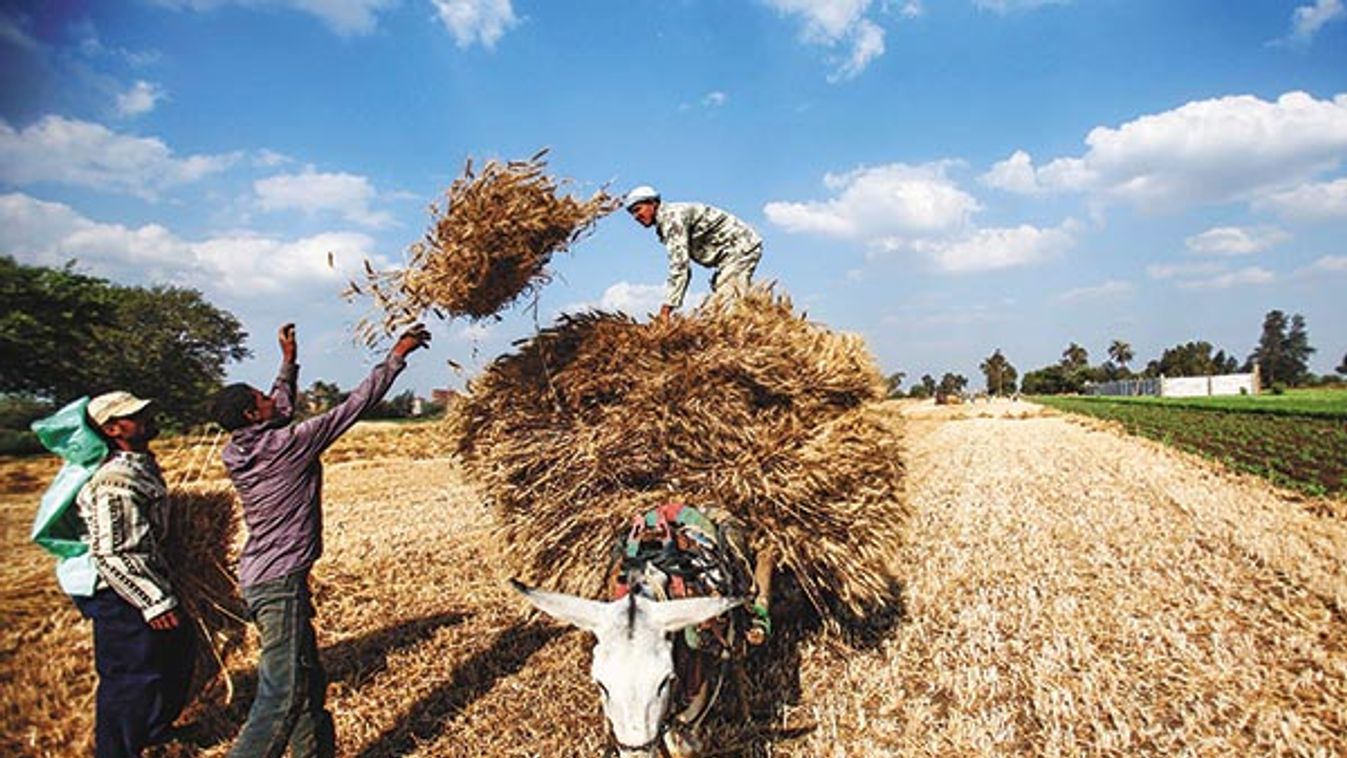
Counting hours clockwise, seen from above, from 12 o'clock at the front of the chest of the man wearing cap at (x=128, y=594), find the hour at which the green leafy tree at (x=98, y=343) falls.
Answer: The green leafy tree is roughly at 9 o'clock from the man wearing cap.

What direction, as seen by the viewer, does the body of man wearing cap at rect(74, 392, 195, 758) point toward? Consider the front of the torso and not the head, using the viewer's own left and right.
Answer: facing to the right of the viewer

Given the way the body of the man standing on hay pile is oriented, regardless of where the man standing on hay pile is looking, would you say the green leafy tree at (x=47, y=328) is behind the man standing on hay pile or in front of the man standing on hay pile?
in front

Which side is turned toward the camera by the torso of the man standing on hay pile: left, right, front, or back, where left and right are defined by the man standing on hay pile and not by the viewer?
left

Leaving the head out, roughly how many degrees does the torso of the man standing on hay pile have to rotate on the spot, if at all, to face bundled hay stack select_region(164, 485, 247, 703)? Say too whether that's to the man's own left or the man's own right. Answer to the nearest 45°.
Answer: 0° — they already face it

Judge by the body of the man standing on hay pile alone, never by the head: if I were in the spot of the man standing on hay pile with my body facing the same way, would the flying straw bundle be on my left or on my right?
on my left

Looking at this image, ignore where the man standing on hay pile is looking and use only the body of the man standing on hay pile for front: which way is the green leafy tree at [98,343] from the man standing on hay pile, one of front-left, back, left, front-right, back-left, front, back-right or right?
front-right
